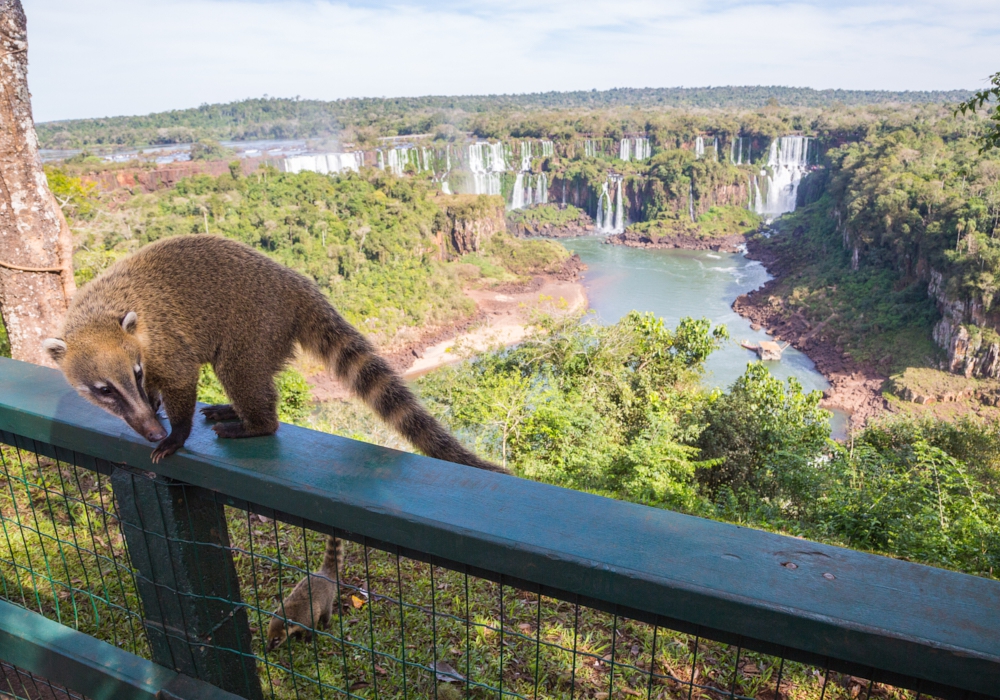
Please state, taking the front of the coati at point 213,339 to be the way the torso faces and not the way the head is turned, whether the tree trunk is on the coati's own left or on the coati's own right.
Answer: on the coati's own right

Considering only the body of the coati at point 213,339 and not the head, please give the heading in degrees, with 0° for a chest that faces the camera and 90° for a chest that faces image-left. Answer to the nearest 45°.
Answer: approximately 45°
